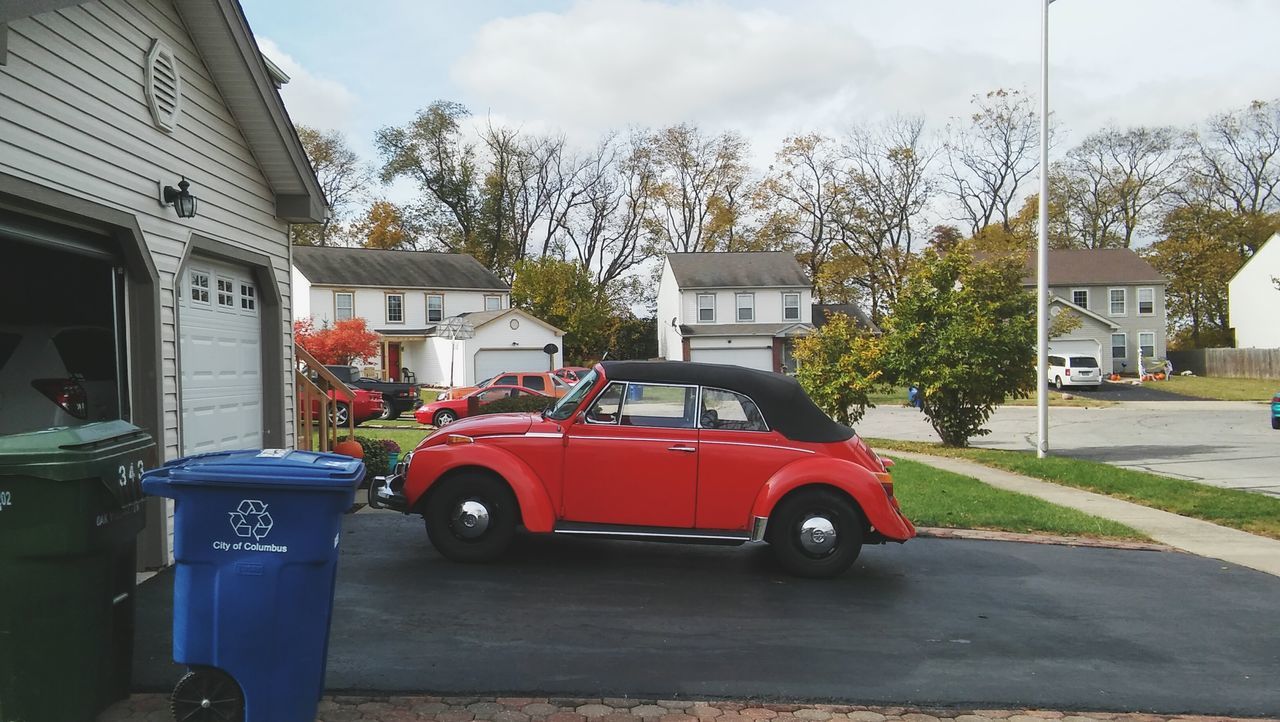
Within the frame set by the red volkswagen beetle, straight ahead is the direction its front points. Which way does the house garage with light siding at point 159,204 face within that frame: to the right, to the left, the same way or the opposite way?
the opposite way

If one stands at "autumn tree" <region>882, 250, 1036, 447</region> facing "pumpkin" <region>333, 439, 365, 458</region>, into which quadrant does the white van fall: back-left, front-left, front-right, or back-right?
back-right

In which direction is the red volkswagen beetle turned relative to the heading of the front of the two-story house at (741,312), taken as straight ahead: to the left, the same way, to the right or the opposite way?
to the right

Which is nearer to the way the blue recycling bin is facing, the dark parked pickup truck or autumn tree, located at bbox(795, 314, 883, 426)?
the autumn tree

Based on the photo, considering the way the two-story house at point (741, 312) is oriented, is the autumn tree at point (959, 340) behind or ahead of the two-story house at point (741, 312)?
ahead

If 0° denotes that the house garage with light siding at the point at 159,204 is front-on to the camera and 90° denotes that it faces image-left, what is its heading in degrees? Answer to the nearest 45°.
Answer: approximately 315°

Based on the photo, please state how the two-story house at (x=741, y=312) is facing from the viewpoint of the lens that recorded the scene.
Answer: facing the viewer

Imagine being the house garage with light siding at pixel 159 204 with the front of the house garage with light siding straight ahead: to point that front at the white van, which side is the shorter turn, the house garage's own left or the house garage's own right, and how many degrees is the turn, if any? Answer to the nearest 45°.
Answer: approximately 90° to the house garage's own left

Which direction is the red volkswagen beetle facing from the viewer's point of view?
to the viewer's left

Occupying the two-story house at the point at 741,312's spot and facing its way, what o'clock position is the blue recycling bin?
The blue recycling bin is roughly at 12 o'clock from the two-story house.

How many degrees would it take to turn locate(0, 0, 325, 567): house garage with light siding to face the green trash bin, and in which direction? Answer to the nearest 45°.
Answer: approximately 45° to its right

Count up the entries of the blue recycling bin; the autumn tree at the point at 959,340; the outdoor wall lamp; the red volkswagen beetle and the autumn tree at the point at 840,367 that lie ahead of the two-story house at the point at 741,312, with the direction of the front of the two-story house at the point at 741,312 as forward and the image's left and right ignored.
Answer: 5

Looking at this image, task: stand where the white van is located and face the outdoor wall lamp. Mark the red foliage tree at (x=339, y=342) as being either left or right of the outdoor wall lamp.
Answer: right

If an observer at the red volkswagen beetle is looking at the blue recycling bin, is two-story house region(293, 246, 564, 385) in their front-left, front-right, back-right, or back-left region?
back-right

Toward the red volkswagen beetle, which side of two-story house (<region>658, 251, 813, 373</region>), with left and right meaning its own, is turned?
front

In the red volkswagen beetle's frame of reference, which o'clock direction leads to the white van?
The white van is roughly at 4 o'clock from the red volkswagen beetle.
